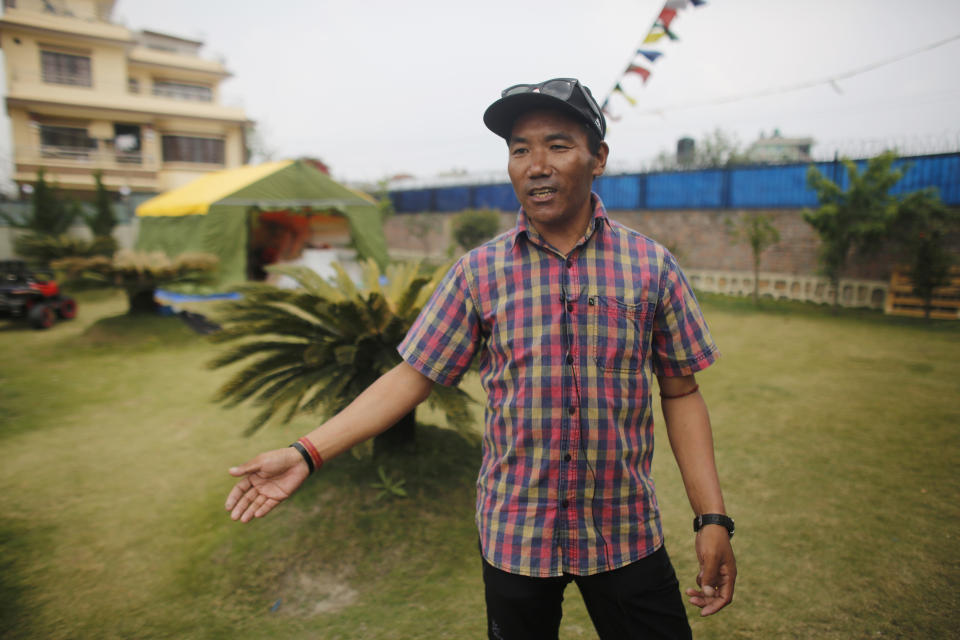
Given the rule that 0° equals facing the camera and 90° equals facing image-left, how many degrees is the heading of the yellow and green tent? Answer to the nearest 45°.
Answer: approximately 315°

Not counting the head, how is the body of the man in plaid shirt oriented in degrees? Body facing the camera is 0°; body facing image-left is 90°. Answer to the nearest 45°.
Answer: approximately 0°

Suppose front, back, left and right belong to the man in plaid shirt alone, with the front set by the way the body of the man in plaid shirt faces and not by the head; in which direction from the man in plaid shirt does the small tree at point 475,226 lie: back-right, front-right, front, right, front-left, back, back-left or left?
back

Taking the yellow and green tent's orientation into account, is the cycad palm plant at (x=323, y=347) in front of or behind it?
in front

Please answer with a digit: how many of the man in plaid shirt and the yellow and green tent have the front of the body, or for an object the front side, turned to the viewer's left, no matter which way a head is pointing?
0

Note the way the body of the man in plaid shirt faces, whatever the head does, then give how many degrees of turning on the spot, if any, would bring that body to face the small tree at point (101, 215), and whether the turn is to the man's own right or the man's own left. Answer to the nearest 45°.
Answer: approximately 135° to the man's own right

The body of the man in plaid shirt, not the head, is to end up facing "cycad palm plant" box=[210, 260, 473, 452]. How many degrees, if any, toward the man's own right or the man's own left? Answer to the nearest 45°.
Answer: approximately 135° to the man's own right
